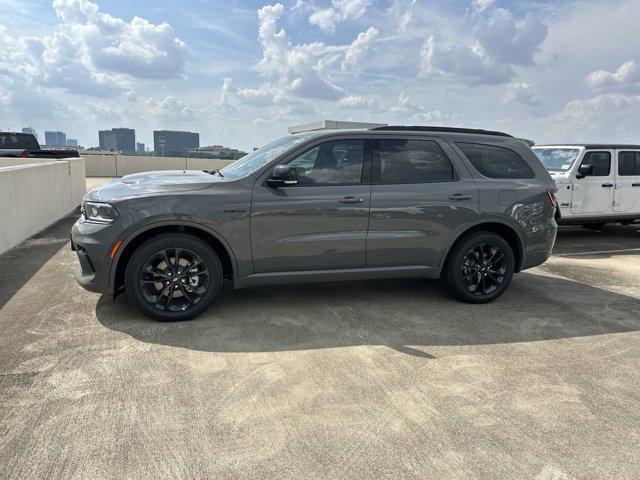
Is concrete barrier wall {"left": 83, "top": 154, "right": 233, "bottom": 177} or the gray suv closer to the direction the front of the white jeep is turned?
the gray suv

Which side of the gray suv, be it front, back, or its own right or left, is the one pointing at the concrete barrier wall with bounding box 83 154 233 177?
right

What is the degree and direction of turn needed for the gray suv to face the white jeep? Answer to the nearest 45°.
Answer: approximately 135° to its right

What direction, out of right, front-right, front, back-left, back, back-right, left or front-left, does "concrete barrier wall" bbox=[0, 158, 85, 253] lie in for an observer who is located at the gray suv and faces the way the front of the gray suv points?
front-right

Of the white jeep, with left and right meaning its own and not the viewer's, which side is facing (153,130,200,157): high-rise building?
right

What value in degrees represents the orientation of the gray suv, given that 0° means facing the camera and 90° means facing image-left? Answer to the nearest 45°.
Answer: approximately 90°

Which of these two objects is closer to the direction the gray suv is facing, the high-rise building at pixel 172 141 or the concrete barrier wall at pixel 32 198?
the concrete barrier wall

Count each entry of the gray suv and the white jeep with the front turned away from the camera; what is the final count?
0

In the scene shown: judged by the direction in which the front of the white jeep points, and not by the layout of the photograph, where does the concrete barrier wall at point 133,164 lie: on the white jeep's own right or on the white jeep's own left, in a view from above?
on the white jeep's own right

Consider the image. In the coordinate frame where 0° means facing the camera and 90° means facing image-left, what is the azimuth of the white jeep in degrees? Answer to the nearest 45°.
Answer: approximately 45°
